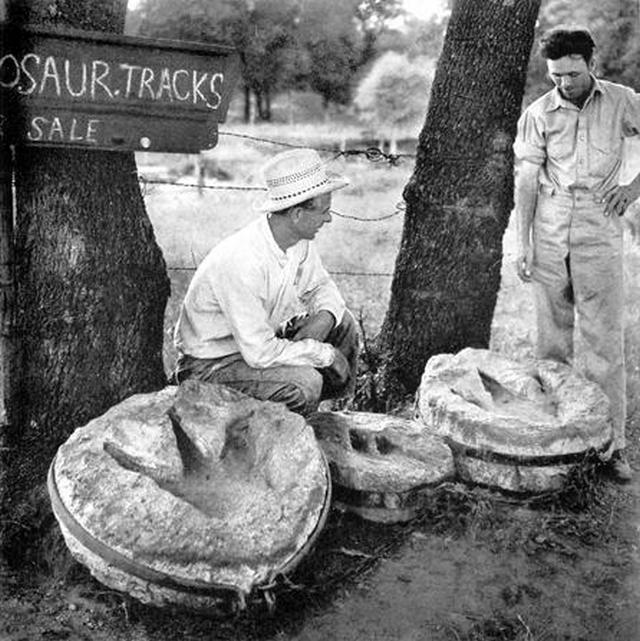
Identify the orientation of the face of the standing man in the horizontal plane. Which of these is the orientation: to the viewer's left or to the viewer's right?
to the viewer's left

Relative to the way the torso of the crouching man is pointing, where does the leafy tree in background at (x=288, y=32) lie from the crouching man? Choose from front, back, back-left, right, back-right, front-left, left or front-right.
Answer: back-left

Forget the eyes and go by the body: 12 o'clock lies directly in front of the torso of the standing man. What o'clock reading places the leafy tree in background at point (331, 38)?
The leafy tree in background is roughly at 4 o'clock from the standing man.

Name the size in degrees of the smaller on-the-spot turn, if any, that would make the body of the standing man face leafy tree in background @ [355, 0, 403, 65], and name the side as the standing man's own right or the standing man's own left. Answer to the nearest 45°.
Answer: approximately 135° to the standing man's own right

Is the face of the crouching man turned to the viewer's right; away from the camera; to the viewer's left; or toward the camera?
to the viewer's right

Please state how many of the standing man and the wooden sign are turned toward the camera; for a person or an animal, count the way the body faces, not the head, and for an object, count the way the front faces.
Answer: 2

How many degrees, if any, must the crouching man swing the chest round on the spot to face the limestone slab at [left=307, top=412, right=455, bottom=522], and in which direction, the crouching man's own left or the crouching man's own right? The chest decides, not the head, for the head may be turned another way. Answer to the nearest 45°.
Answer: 0° — they already face it

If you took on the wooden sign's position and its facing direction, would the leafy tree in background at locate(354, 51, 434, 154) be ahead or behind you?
behind

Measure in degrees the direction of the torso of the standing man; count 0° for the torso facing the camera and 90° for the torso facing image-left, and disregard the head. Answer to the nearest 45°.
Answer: approximately 0°
